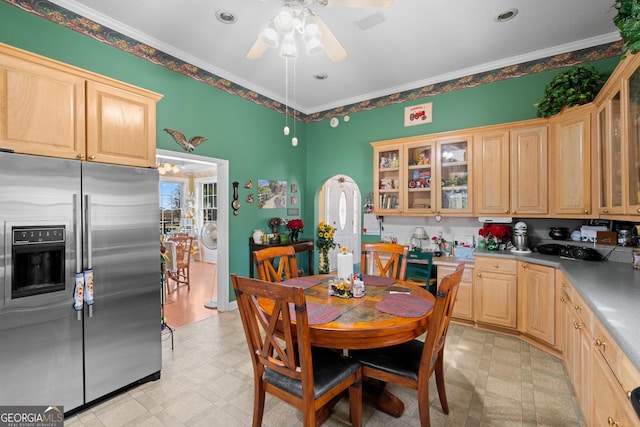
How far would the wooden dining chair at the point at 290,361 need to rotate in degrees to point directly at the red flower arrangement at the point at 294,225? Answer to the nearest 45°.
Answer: approximately 45° to its left

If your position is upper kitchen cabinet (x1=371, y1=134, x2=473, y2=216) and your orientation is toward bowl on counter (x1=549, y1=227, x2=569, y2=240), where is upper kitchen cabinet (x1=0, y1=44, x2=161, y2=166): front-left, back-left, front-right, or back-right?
back-right

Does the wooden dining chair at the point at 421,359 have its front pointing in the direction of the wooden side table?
yes

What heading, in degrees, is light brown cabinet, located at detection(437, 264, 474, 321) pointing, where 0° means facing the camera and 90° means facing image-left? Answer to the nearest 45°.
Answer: approximately 0°

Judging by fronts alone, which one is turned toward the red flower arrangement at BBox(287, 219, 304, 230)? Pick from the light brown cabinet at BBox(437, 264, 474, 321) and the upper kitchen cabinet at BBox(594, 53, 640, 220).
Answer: the upper kitchen cabinet

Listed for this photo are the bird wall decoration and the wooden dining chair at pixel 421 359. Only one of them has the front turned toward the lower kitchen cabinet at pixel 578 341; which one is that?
the bird wall decoration

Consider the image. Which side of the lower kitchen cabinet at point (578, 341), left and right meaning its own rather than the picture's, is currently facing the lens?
left

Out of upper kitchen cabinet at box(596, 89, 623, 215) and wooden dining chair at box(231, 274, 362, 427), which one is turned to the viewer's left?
the upper kitchen cabinet
